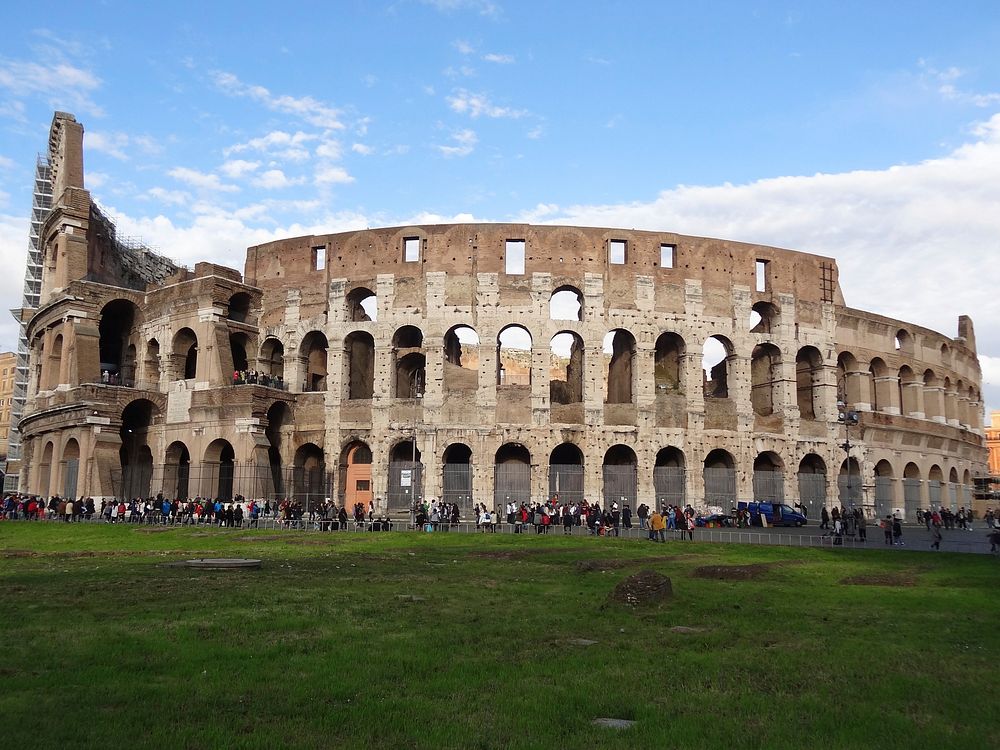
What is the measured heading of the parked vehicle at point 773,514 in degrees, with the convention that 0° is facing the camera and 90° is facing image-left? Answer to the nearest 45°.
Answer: approximately 270°
